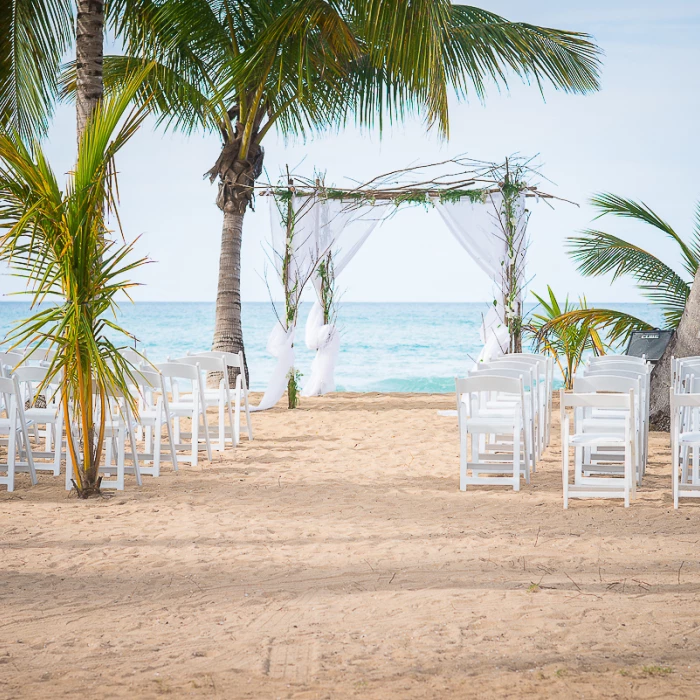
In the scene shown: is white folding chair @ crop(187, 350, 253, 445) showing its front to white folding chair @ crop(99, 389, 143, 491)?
no

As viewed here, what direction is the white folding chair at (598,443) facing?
away from the camera

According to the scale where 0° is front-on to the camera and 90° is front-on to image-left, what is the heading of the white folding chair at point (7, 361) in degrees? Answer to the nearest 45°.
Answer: approximately 180°

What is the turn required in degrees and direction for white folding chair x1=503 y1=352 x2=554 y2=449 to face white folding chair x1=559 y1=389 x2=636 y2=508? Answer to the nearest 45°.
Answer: approximately 180°

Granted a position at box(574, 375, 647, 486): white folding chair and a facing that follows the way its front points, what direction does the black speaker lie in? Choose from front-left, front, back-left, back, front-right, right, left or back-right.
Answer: front

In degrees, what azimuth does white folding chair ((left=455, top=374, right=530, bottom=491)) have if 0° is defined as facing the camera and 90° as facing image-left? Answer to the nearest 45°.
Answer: approximately 180°

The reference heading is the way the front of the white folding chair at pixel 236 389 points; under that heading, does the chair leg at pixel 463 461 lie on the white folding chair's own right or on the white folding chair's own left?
on the white folding chair's own right

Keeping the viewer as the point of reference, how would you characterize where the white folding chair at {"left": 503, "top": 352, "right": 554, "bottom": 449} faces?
facing away from the viewer

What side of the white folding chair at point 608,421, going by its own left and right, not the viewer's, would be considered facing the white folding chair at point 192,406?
left

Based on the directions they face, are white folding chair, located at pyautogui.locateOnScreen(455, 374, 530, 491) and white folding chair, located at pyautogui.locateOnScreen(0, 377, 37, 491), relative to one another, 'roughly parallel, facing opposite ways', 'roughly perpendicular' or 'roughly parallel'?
roughly parallel

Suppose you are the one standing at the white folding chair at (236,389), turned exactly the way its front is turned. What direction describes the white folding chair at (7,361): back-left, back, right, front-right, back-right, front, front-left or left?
back-left

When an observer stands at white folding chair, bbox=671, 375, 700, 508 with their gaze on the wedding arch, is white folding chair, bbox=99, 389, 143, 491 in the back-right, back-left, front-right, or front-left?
front-left

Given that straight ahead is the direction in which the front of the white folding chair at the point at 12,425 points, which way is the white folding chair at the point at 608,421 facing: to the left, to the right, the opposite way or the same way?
the same way

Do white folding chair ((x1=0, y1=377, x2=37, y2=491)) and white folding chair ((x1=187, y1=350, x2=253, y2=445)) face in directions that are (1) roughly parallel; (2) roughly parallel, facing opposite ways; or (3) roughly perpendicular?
roughly parallel

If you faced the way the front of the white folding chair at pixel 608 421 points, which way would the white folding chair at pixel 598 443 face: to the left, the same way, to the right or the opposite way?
the same way

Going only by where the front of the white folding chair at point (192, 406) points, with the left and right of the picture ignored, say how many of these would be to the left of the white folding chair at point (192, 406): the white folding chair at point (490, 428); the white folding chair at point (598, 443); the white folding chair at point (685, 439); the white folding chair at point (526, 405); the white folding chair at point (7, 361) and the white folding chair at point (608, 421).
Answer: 1

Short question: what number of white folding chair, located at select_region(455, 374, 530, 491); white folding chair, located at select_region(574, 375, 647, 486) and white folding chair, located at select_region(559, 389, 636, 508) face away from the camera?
3

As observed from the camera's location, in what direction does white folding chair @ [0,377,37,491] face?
facing away from the viewer and to the right of the viewer

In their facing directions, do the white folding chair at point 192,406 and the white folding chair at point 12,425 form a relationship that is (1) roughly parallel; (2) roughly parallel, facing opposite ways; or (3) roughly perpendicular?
roughly parallel

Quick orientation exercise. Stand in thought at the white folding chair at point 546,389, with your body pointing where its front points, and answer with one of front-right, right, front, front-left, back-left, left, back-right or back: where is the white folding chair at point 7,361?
left
